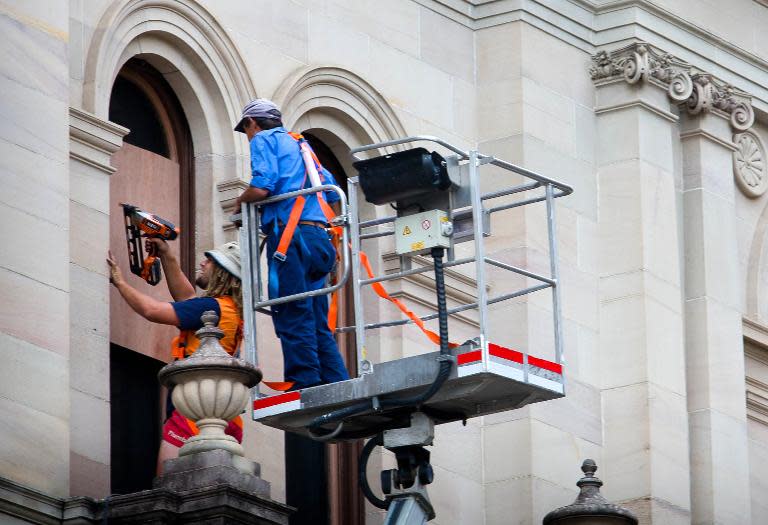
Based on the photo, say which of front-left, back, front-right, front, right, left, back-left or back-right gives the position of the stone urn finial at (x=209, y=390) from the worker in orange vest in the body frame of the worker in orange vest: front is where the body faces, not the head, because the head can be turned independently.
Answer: left

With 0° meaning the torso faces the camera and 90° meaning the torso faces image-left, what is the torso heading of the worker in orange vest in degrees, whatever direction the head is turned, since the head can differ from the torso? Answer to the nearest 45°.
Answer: approximately 90°
